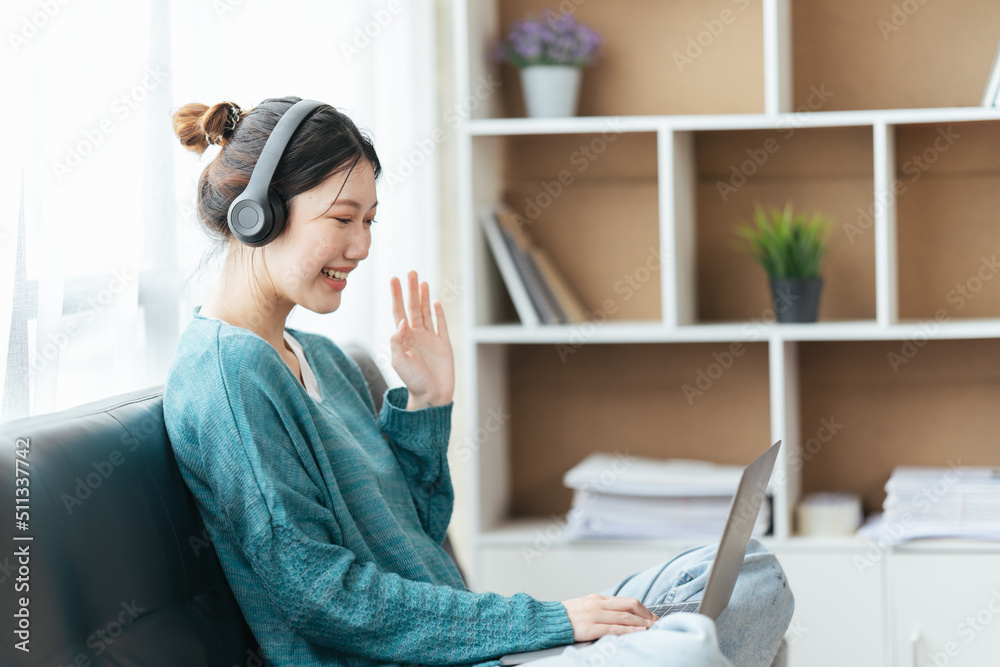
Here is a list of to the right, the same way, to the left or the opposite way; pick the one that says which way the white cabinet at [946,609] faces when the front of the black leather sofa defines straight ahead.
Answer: to the right

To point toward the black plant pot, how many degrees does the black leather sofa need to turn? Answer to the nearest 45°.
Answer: approximately 90° to its left

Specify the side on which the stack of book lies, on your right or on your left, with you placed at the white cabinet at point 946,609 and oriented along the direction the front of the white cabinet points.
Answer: on your right

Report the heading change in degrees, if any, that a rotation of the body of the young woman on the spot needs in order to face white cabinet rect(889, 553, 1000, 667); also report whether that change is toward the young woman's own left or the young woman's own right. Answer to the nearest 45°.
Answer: approximately 45° to the young woman's own left

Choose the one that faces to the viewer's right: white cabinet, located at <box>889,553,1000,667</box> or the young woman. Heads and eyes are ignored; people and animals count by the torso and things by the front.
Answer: the young woman

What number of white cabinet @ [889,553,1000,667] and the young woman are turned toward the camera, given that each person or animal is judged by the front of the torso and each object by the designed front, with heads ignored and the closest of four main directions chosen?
1

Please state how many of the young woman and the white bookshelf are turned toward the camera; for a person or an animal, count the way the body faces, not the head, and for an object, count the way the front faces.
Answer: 1

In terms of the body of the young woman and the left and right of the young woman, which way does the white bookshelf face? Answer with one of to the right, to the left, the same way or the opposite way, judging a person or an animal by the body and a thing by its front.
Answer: to the right

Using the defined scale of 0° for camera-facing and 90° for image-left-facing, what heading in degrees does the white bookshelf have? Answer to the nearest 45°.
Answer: approximately 0°

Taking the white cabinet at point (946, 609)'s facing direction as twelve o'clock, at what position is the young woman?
The young woman is roughly at 1 o'clock from the white cabinet.

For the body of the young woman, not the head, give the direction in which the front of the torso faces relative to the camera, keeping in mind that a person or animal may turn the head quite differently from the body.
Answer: to the viewer's right

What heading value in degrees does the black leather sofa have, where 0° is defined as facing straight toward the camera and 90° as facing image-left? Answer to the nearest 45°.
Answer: approximately 315°
